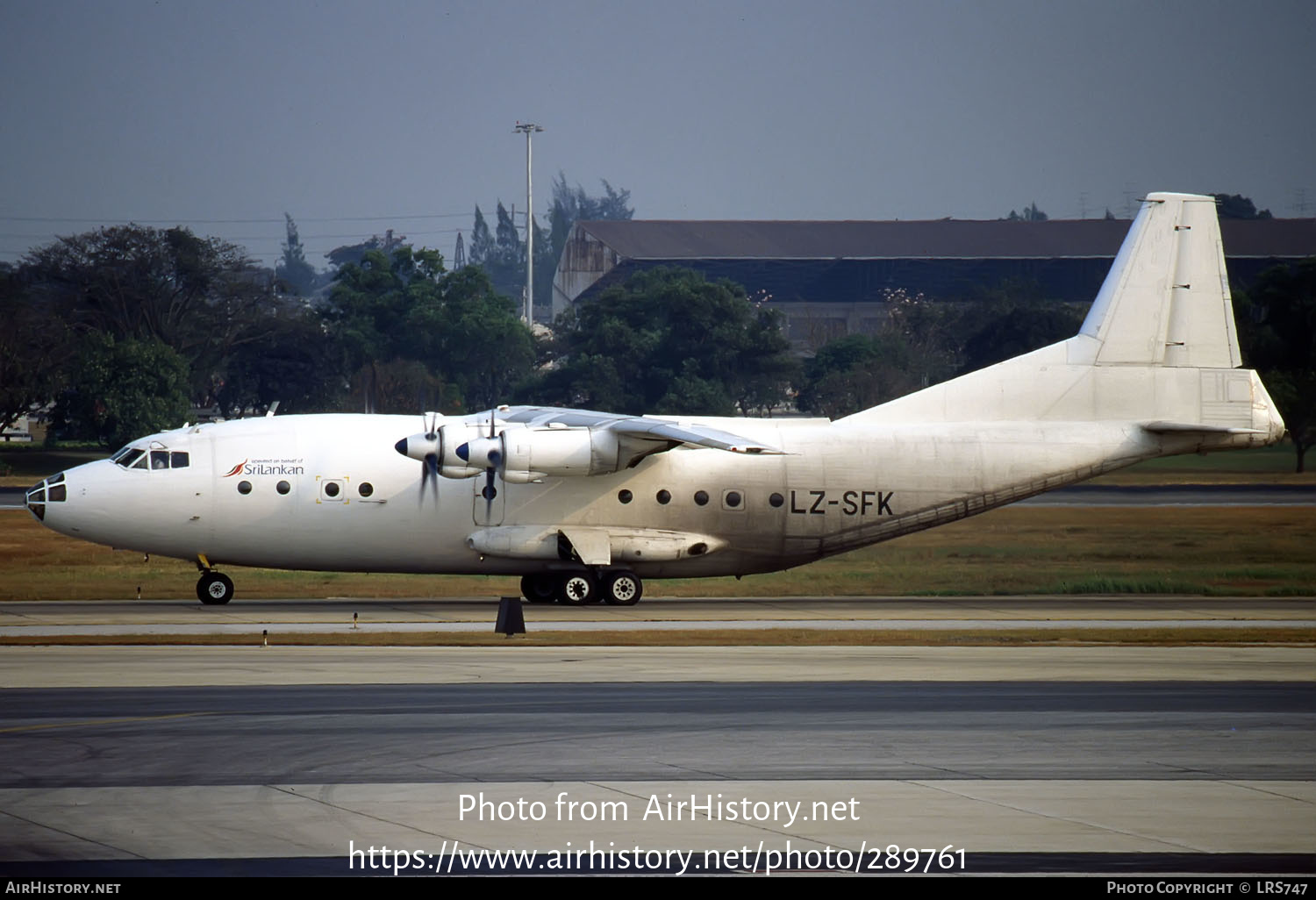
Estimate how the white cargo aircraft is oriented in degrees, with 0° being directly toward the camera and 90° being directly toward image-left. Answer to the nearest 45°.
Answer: approximately 90°
